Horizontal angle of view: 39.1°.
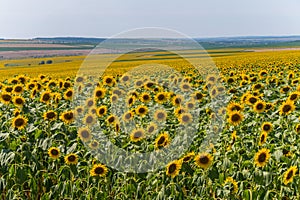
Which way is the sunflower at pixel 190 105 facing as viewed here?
toward the camera

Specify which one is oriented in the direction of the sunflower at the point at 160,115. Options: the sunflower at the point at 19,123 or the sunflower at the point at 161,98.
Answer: the sunflower at the point at 161,98

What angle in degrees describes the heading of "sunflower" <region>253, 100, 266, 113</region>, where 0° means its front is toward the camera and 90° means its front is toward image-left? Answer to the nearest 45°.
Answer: approximately 0°

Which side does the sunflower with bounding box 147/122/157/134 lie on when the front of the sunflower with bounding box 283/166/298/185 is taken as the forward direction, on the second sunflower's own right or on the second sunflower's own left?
on the second sunflower's own right

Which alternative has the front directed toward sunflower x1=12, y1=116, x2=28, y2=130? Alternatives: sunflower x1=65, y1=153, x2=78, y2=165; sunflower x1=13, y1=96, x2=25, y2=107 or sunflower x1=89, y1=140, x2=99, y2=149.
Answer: sunflower x1=13, y1=96, x2=25, y2=107

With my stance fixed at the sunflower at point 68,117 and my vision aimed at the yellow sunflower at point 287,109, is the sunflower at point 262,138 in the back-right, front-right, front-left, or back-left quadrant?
front-right

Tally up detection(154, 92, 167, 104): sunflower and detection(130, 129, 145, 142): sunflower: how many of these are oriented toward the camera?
2

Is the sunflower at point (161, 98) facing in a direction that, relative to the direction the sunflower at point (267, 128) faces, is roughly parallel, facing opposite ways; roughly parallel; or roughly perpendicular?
roughly parallel

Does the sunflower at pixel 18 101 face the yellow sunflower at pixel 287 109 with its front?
no

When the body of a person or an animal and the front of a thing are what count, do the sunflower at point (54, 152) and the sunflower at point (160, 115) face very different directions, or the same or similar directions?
same or similar directions

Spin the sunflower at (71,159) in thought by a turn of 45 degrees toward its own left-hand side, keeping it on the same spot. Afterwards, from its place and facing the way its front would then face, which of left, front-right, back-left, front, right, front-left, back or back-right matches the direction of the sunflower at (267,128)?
front-left

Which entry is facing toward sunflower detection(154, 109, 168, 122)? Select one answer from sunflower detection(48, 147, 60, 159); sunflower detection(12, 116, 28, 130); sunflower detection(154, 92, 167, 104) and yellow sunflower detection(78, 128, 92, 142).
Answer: sunflower detection(154, 92, 167, 104)

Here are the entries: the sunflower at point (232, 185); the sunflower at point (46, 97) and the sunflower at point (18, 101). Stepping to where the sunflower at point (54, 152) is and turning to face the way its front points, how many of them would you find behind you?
2

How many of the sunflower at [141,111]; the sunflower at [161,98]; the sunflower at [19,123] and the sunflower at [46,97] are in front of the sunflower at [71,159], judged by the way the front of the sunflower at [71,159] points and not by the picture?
0

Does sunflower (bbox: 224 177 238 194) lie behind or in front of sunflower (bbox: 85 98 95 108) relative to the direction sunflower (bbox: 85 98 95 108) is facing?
in front

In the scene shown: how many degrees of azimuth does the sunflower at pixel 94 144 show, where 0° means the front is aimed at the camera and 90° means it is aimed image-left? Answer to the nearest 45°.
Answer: approximately 0°

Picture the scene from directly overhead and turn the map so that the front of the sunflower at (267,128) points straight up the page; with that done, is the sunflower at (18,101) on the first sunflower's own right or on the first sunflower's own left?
on the first sunflower's own right

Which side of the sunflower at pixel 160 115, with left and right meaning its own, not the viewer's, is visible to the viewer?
front

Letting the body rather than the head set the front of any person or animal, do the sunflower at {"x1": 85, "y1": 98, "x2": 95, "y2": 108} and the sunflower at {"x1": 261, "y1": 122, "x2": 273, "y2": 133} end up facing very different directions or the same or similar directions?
same or similar directions

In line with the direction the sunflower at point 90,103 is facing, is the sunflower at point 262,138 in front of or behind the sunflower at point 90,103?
in front

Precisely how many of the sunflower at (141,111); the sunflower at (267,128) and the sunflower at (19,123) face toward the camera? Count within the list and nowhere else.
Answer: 3

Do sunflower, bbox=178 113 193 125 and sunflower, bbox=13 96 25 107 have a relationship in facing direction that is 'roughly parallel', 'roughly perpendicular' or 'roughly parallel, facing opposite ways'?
roughly parallel

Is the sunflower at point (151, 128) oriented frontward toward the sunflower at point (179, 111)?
no
